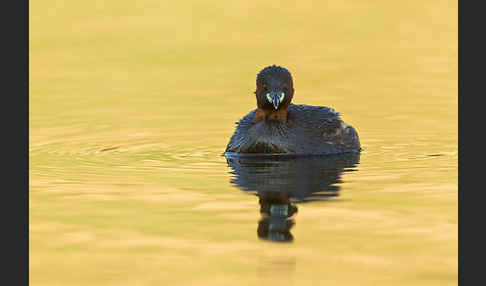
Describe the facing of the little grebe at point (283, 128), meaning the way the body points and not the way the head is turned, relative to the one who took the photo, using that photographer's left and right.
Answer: facing the viewer and to the left of the viewer
